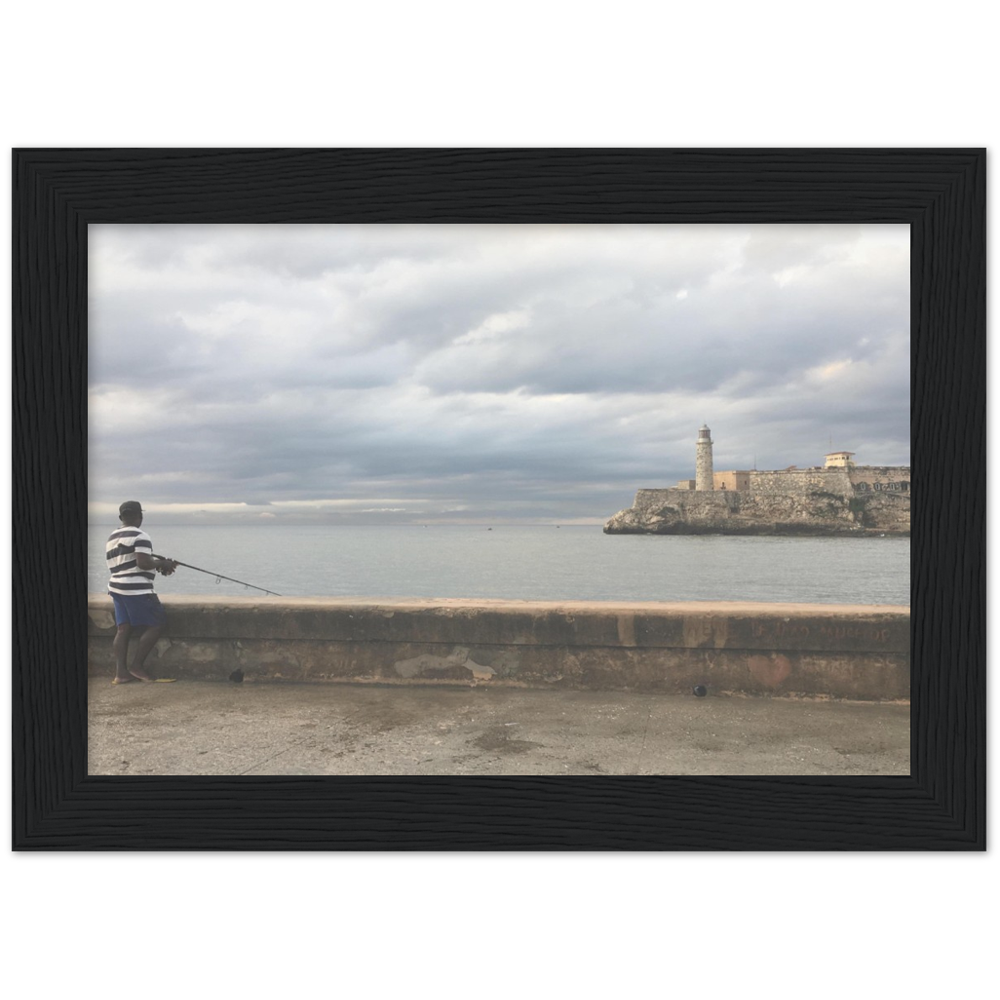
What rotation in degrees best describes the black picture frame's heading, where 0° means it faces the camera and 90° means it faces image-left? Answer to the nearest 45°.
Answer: approximately 0°
